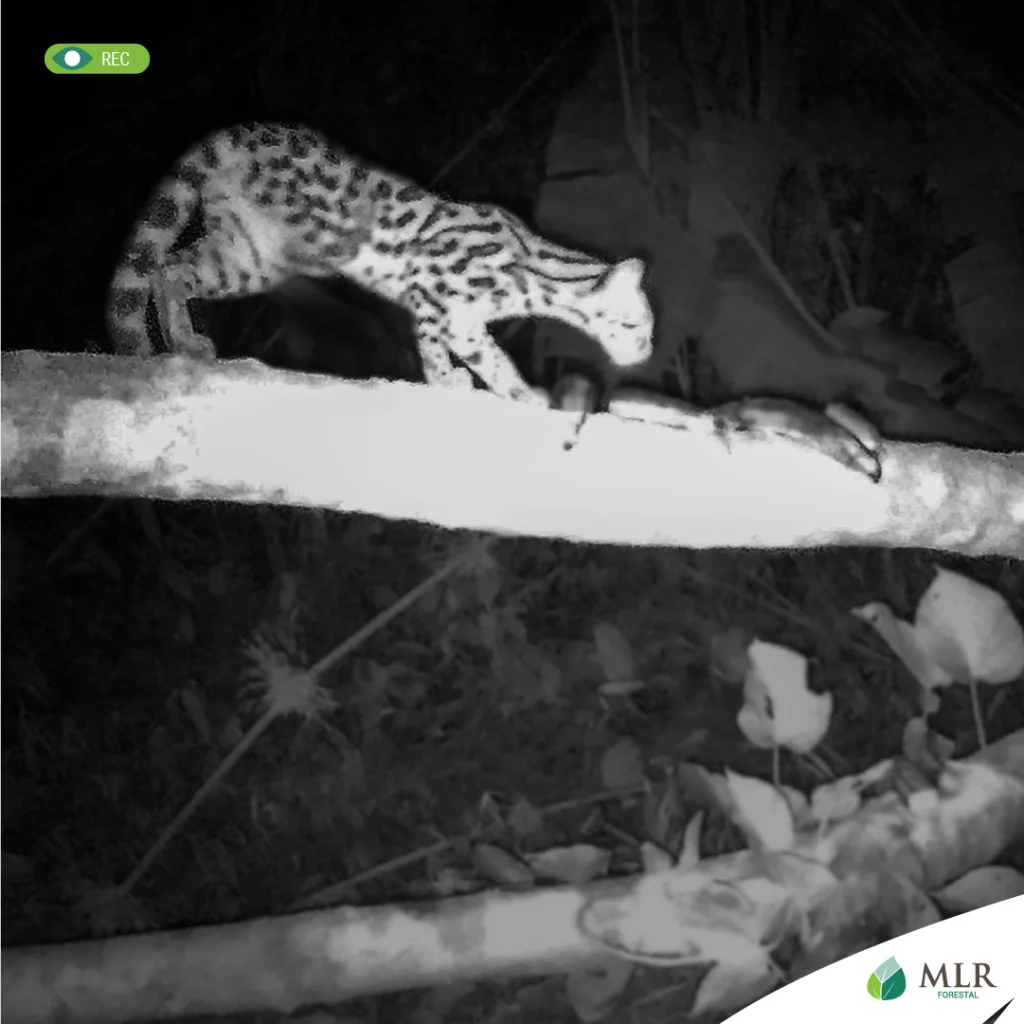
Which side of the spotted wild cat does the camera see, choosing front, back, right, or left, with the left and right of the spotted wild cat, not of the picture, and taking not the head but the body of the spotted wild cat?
right
